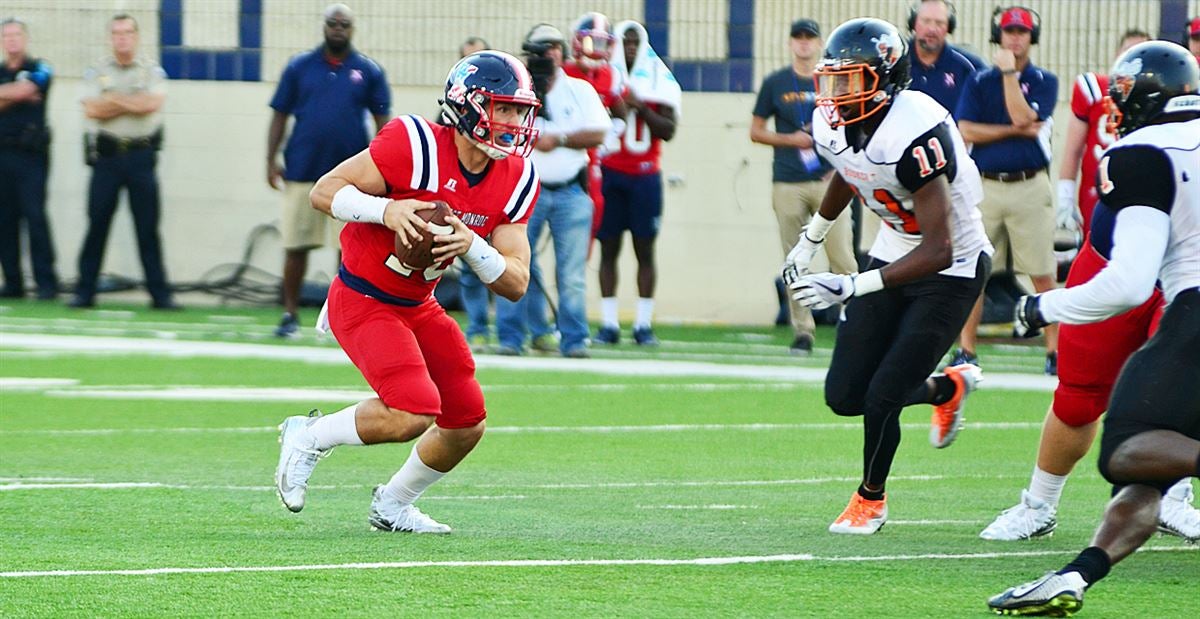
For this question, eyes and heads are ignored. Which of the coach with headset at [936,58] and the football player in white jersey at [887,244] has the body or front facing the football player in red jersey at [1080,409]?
the coach with headset

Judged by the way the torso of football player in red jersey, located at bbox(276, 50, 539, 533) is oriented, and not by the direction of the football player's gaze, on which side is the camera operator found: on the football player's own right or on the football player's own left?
on the football player's own left

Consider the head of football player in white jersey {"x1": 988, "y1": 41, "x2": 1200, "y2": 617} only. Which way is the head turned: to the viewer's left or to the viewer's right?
to the viewer's left

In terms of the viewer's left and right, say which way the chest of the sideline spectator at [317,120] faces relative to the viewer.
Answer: facing the viewer

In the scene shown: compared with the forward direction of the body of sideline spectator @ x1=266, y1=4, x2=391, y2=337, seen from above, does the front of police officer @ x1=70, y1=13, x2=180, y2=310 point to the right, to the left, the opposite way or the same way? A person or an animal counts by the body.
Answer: the same way

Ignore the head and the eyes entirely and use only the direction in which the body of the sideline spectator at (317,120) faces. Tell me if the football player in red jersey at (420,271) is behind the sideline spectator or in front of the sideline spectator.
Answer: in front

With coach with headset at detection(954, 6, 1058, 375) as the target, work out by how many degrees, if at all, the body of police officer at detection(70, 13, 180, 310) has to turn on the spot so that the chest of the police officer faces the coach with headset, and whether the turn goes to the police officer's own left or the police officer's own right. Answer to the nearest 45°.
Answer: approximately 45° to the police officer's own left

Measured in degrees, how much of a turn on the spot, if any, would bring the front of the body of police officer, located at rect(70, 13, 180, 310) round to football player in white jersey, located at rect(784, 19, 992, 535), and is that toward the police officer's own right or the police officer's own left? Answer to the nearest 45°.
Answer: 0° — they already face them

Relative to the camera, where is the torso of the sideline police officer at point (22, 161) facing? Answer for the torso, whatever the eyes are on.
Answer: toward the camera

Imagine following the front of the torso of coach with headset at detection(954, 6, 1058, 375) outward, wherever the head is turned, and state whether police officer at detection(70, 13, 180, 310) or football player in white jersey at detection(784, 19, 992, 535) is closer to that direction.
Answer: the football player in white jersey

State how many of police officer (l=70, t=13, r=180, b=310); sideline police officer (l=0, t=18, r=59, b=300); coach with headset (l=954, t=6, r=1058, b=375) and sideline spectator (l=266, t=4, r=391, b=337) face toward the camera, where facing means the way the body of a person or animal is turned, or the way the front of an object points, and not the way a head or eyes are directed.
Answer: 4

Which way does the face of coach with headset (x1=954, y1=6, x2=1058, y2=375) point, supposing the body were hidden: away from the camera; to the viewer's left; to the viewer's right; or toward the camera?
toward the camera

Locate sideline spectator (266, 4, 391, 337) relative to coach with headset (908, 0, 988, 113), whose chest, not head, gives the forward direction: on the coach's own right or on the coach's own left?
on the coach's own right

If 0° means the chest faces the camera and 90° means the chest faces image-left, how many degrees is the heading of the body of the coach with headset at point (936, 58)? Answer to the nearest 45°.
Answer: approximately 0°

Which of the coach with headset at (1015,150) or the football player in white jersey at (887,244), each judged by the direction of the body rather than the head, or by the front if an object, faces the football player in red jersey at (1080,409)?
the coach with headset

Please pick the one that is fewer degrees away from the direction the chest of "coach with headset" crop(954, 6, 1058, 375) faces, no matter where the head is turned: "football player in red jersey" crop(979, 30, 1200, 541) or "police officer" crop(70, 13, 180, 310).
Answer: the football player in red jersey

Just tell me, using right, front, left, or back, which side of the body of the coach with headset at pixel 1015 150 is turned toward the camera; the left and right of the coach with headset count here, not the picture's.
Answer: front

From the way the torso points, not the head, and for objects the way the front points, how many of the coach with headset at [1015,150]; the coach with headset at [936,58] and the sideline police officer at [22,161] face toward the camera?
3

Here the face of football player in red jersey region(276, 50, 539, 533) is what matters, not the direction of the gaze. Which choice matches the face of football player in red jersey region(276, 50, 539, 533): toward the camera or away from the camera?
toward the camera
